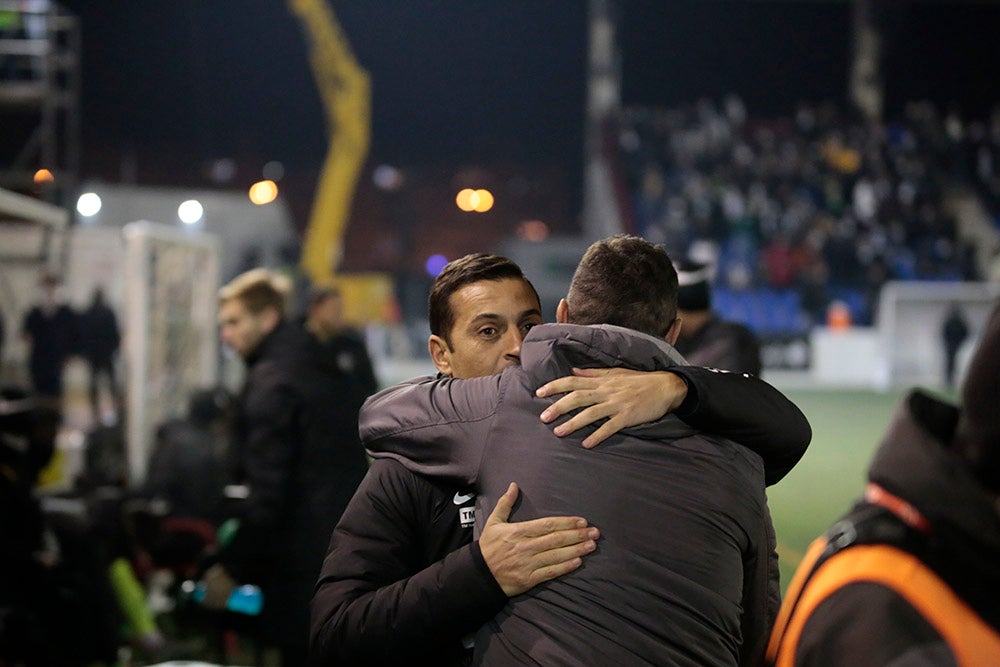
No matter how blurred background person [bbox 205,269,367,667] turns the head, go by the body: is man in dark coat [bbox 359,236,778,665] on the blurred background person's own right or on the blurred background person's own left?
on the blurred background person's own left

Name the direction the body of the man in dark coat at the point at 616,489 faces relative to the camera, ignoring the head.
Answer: away from the camera

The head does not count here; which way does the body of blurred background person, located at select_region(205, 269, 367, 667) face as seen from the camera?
to the viewer's left

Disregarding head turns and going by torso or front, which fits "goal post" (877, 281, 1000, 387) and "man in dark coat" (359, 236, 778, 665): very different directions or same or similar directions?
very different directions

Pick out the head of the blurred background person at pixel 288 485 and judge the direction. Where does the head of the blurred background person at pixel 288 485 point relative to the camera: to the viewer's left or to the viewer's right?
to the viewer's left
